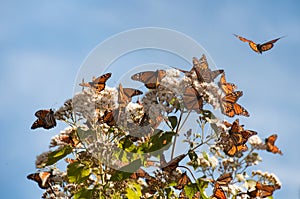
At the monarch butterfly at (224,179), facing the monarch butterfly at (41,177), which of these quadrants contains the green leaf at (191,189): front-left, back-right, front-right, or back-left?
front-left
